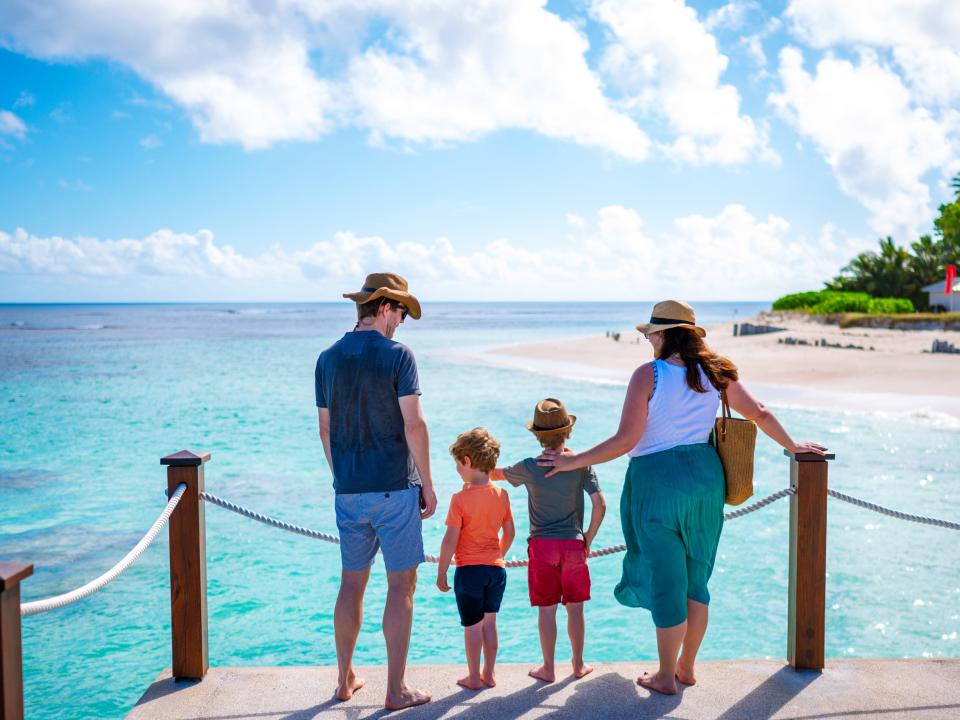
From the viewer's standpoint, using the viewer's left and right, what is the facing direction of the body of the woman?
facing away from the viewer and to the left of the viewer

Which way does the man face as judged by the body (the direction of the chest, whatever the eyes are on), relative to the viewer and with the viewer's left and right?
facing away from the viewer and to the right of the viewer

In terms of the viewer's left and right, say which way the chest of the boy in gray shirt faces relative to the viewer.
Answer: facing away from the viewer

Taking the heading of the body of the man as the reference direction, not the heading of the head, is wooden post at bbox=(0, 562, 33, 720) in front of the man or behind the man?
behind

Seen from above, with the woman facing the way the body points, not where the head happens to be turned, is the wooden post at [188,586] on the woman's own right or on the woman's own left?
on the woman's own left

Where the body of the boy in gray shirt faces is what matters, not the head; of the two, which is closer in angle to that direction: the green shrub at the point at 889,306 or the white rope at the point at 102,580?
the green shrub

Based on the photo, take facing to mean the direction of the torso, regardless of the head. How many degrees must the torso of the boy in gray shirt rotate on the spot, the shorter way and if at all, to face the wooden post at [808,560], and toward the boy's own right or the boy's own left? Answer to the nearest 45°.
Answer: approximately 90° to the boy's own right

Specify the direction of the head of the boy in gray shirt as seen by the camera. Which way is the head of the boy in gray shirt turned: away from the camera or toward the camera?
away from the camera

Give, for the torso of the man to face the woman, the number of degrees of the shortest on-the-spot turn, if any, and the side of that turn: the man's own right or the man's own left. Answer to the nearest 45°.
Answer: approximately 45° to the man's own right

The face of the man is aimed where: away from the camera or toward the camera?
away from the camera

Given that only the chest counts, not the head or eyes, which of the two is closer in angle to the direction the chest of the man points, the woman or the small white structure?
the small white structure
